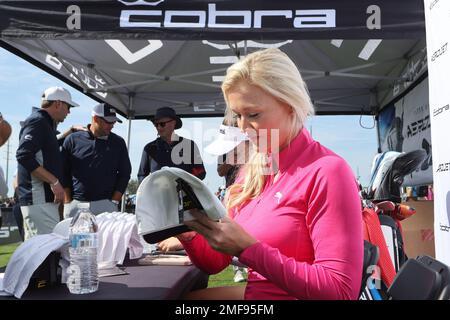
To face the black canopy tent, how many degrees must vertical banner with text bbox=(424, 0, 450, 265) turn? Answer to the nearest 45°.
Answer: approximately 90° to its right

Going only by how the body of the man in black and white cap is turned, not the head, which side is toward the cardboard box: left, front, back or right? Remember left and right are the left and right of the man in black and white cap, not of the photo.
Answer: left

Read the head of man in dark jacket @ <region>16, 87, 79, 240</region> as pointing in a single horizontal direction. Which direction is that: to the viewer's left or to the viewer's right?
to the viewer's right

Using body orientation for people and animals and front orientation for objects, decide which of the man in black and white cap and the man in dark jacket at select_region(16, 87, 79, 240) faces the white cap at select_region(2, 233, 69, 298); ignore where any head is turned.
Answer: the man in black and white cap

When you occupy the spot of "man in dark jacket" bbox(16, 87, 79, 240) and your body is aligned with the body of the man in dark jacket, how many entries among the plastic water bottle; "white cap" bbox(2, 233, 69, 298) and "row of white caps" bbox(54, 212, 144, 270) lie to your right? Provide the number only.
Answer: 3

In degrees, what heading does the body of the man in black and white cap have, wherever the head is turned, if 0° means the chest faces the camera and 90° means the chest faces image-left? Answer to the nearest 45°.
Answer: approximately 0°

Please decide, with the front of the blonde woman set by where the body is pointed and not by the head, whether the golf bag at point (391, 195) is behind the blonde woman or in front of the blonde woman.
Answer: behind

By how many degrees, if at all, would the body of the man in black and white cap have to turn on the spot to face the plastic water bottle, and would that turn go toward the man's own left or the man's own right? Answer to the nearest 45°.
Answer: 0° — they already face it

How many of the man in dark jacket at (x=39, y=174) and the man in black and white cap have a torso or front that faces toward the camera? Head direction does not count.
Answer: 1

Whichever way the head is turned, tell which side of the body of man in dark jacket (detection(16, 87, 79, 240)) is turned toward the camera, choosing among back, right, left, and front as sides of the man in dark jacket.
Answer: right
